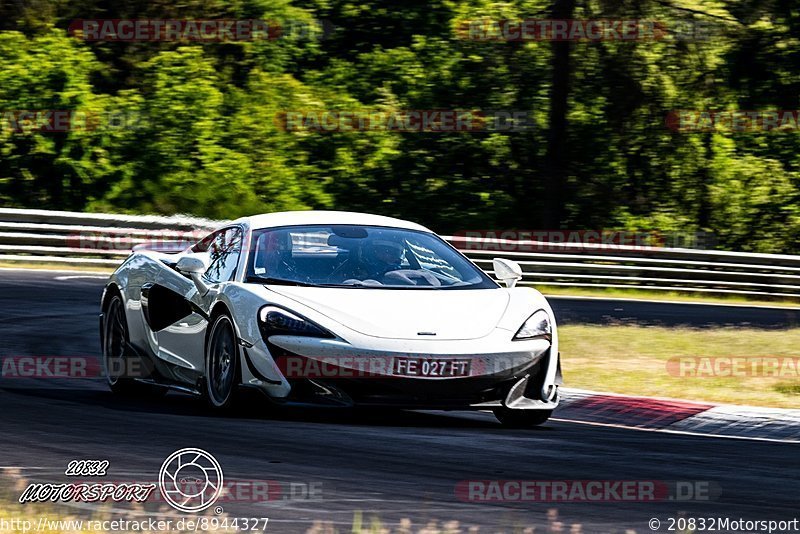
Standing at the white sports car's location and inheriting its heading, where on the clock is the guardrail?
The guardrail is roughly at 8 o'clock from the white sports car.

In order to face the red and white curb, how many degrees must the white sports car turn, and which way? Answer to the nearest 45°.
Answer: approximately 45° to its left

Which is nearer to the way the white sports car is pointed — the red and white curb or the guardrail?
the red and white curb

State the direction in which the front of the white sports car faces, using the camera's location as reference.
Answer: facing the viewer and to the right of the viewer
